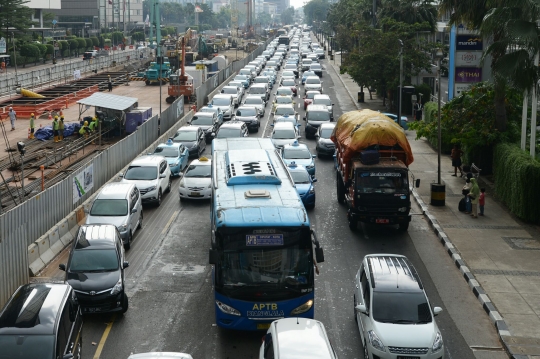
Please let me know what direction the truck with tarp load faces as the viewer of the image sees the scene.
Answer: facing the viewer

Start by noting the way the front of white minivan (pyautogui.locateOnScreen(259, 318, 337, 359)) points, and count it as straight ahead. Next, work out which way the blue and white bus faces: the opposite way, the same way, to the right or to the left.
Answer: the same way

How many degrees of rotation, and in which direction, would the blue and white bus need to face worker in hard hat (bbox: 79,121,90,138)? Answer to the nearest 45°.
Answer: approximately 180°

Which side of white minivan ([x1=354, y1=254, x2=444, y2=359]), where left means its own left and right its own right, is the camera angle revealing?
front

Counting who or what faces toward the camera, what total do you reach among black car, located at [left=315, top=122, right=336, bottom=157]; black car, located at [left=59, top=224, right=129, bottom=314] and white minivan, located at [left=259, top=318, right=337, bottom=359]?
3

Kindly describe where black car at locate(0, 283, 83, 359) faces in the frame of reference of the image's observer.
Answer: facing the viewer and to the left of the viewer

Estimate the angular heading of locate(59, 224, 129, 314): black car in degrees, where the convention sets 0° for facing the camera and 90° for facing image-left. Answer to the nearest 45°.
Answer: approximately 0°

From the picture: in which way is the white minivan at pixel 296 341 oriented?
toward the camera

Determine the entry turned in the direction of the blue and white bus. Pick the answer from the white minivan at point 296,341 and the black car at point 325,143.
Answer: the black car

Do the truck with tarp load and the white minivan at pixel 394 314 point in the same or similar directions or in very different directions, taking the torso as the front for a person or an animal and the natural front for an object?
same or similar directions

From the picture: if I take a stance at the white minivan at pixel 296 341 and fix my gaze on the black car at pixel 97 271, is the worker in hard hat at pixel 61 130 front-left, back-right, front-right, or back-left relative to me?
front-right

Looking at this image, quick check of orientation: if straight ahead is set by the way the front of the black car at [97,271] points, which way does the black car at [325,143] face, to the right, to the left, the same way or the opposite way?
the same way

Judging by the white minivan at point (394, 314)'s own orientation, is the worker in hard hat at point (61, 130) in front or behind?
behind

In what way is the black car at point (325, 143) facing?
toward the camera
